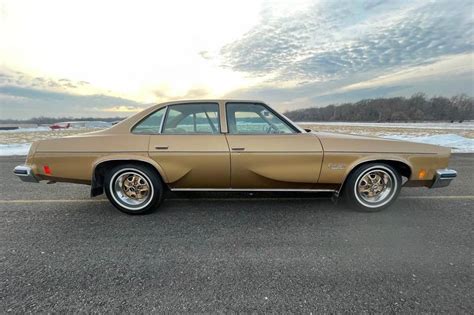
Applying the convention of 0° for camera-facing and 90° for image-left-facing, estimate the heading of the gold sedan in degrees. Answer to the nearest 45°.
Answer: approximately 270°
